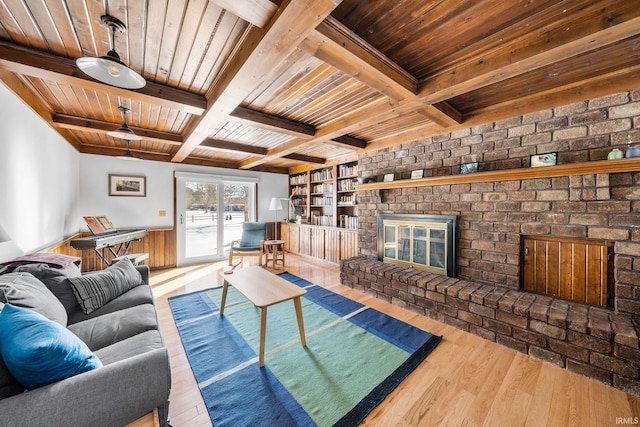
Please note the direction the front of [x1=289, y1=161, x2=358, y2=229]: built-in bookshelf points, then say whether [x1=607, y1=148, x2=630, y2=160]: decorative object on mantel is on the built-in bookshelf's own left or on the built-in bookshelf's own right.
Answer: on the built-in bookshelf's own left

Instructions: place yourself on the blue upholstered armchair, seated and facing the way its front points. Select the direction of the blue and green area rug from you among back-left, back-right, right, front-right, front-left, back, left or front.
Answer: front-left

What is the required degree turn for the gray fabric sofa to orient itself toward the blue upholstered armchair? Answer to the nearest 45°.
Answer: approximately 45° to its left

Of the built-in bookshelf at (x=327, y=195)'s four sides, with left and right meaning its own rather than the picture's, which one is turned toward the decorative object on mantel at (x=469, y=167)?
left

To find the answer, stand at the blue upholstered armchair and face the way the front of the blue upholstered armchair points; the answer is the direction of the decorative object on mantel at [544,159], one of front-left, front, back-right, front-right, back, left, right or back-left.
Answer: left

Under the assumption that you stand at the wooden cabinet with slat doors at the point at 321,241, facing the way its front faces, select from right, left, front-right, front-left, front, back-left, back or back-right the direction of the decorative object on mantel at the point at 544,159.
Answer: left

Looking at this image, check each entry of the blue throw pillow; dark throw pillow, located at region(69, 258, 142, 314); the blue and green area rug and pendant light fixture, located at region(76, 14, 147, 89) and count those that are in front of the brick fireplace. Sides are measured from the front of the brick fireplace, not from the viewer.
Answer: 4

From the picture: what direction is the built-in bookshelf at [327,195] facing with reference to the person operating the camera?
facing the viewer and to the left of the viewer

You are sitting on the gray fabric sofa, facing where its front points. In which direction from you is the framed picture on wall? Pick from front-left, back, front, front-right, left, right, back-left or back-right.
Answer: left

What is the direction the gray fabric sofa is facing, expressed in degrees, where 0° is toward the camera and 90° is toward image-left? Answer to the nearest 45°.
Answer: approximately 270°

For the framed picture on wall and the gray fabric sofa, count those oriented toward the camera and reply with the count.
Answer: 1

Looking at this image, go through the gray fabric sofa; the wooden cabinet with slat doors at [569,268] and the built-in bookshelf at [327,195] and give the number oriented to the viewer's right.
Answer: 1

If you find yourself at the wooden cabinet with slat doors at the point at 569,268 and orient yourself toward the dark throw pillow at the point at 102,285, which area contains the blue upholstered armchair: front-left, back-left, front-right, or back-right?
front-right

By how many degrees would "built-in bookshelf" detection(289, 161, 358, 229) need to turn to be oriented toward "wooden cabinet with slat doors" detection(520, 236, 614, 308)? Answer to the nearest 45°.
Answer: approximately 90° to its left

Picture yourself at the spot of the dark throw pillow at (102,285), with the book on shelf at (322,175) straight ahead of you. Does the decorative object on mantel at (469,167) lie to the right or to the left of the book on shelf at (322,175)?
right

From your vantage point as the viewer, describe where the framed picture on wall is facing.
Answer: facing the viewer

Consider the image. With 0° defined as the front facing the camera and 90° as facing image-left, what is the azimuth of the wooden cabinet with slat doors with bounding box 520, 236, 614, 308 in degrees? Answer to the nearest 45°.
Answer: approximately 45°

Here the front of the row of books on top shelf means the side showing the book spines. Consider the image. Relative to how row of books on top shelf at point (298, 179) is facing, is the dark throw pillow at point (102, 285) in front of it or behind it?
in front
